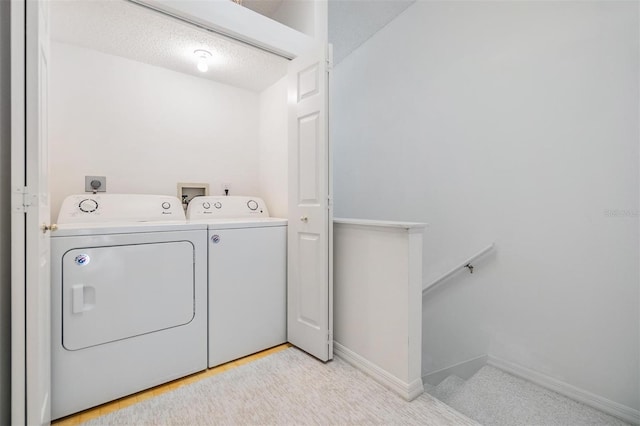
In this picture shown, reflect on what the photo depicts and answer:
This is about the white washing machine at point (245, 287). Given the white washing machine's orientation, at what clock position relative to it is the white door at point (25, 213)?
The white door is roughly at 3 o'clock from the white washing machine.

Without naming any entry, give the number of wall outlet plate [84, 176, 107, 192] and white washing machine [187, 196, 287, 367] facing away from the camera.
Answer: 0

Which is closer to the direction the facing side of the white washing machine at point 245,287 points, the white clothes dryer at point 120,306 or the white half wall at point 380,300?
the white half wall

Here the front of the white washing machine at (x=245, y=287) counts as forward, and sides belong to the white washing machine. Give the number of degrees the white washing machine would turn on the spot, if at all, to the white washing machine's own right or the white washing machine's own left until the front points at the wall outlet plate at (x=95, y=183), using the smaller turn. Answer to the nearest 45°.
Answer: approximately 180°

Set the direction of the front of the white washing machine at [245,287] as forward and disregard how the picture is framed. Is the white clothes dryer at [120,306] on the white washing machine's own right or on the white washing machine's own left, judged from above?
on the white washing machine's own right

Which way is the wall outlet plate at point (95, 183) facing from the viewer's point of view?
toward the camera

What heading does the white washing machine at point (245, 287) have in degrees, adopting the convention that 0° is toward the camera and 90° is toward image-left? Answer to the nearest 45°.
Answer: approximately 315°

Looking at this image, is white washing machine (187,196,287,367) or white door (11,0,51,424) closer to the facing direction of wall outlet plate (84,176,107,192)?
the white door

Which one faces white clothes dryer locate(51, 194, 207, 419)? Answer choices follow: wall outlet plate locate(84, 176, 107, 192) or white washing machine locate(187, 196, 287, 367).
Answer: the wall outlet plate

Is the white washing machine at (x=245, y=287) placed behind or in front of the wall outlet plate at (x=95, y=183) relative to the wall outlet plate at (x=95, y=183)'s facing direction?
in front
